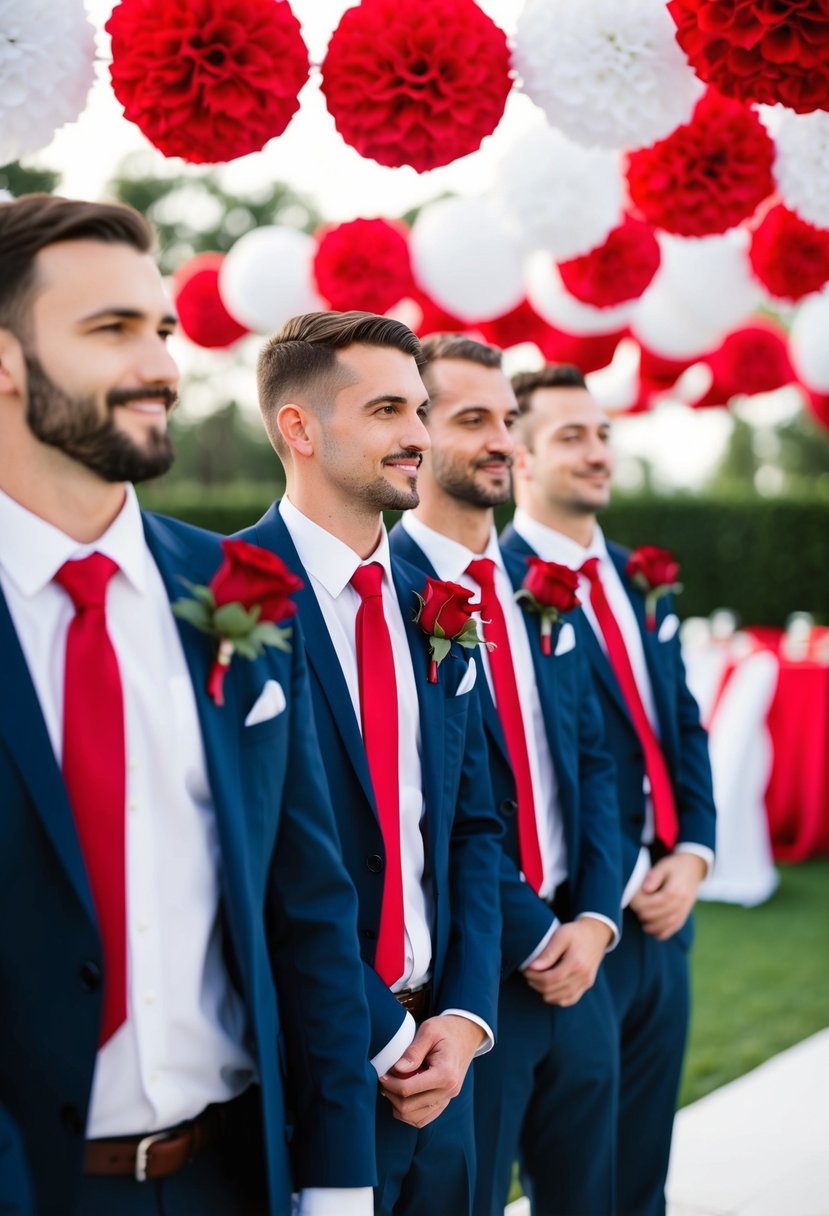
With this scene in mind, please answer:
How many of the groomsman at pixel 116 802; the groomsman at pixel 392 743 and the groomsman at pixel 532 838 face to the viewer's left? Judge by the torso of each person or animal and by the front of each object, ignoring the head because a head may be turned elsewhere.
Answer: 0

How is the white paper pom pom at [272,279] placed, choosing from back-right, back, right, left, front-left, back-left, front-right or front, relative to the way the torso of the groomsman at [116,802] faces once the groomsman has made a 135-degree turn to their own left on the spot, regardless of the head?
front

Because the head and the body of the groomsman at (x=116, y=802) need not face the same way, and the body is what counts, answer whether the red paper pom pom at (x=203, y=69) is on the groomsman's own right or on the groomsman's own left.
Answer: on the groomsman's own left

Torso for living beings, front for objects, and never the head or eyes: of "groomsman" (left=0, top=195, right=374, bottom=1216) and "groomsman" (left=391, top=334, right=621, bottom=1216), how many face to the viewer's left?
0

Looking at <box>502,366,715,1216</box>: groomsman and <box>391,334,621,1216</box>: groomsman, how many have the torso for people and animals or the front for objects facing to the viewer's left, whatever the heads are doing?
0

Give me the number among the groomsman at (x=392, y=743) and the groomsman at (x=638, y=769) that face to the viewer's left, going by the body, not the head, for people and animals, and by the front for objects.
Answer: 0

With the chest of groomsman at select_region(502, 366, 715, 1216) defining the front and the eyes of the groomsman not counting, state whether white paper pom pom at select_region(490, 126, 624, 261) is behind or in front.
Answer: behind

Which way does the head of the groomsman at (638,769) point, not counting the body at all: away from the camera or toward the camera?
toward the camera

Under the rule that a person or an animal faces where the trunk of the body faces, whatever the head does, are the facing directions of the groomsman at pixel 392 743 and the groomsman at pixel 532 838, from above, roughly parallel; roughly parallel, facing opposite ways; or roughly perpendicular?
roughly parallel

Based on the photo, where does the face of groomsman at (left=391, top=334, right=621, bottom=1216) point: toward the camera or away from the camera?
toward the camera

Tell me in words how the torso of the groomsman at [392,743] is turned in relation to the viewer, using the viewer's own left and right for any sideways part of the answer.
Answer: facing the viewer and to the right of the viewer
